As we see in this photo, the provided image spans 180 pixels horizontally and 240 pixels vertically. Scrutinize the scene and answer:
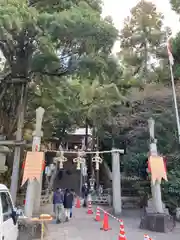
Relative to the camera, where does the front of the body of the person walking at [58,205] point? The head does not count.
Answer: away from the camera

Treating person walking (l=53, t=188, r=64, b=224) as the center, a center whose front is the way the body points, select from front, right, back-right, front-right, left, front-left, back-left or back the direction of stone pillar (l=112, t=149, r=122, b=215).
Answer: front-right

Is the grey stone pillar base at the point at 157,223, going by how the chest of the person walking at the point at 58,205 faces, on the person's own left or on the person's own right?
on the person's own right
